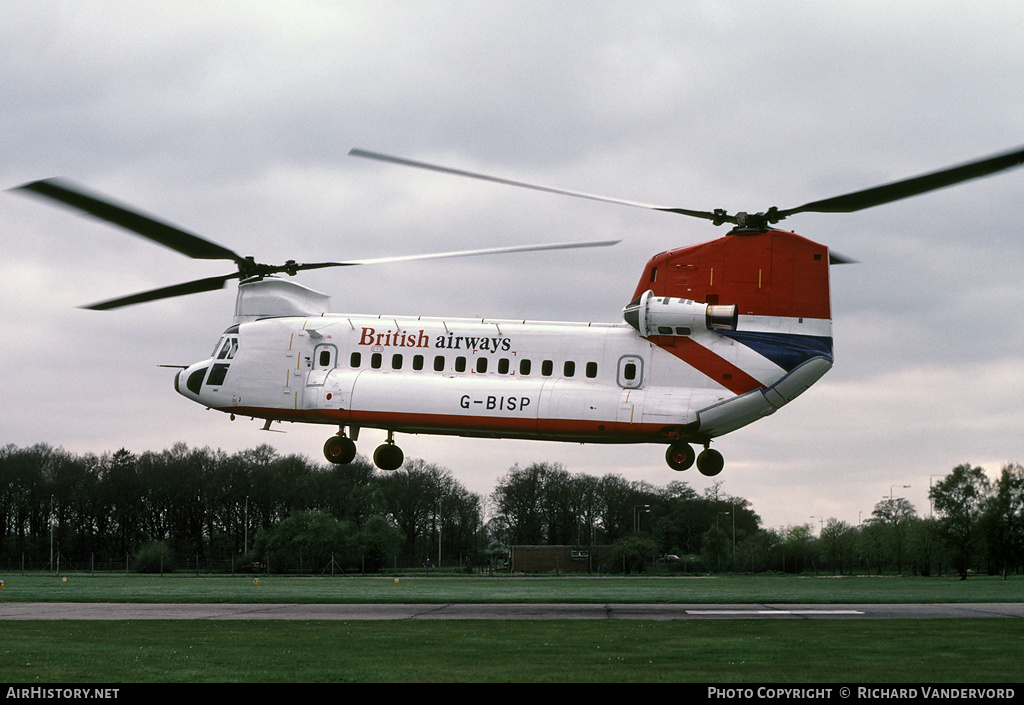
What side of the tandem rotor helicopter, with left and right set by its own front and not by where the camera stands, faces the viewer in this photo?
left
